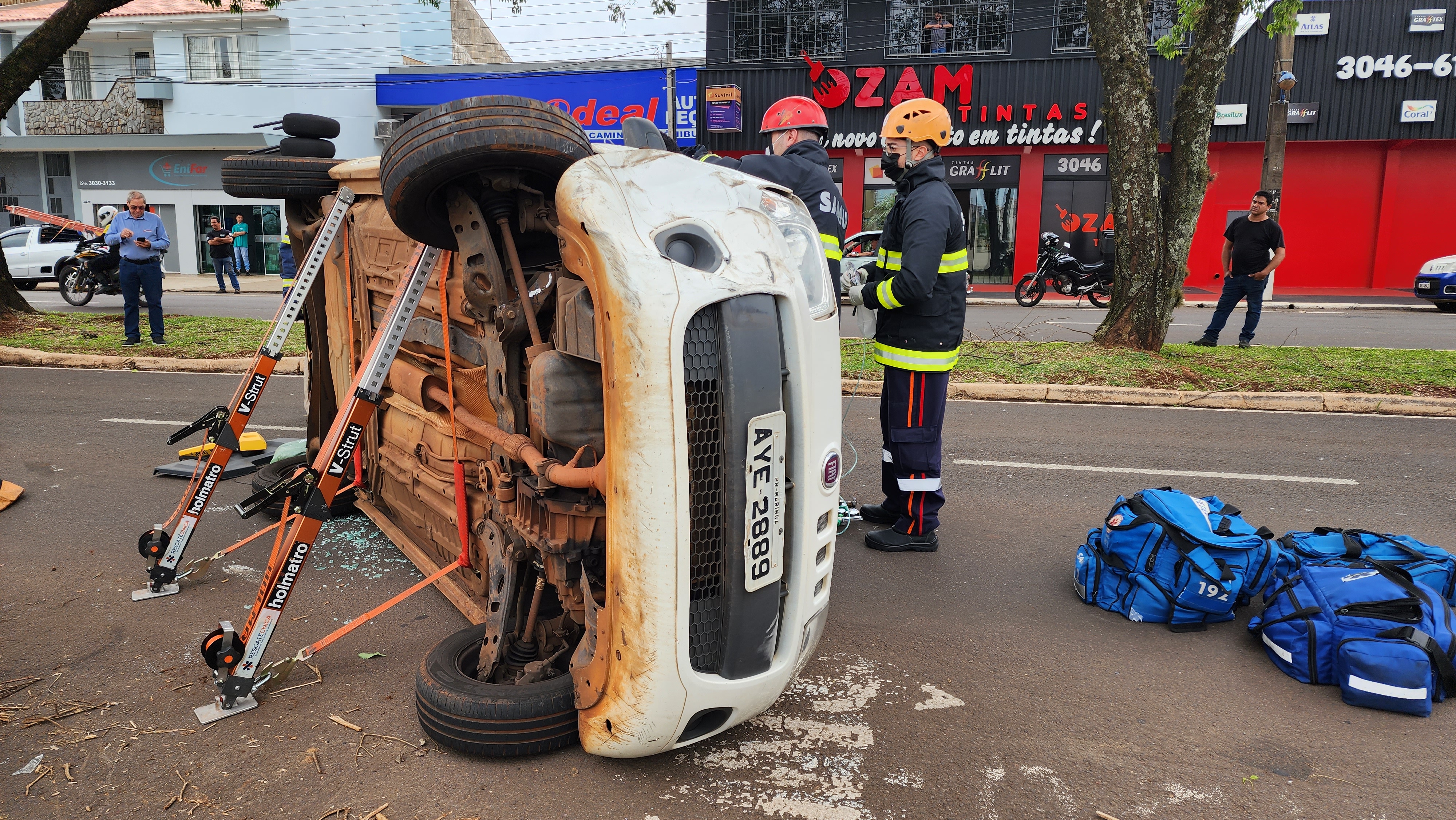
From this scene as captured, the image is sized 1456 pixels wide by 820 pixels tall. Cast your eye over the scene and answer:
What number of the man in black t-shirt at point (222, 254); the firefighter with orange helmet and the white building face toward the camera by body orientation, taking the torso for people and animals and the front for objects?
2

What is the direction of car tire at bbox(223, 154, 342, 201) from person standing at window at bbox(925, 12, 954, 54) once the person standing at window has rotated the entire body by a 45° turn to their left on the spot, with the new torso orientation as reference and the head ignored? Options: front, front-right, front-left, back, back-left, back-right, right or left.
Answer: front-right

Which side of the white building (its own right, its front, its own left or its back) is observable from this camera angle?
front

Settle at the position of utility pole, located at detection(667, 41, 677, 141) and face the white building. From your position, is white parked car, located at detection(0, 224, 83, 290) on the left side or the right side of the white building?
left

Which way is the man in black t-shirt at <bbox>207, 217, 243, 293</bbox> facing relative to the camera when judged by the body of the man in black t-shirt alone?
toward the camera

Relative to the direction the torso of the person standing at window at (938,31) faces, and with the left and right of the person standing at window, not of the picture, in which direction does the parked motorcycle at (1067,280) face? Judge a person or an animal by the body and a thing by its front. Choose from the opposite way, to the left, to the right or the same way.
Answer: to the right

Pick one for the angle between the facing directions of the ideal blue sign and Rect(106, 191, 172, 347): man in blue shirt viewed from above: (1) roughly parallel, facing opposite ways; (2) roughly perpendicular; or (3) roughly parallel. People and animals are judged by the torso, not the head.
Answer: roughly parallel

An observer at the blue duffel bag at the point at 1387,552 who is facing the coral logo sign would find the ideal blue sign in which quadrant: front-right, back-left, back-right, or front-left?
front-left

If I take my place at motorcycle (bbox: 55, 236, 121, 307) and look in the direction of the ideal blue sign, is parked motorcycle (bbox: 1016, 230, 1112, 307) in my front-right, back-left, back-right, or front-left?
front-right

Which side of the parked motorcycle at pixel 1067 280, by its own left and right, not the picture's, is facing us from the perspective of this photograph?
left

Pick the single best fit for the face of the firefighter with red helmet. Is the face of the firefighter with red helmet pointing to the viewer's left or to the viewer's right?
to the viewer's left

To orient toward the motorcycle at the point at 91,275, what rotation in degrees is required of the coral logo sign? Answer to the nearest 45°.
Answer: approximately 45° to its right

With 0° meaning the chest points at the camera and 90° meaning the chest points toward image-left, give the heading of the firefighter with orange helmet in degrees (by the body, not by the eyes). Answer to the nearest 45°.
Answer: approximately 90°

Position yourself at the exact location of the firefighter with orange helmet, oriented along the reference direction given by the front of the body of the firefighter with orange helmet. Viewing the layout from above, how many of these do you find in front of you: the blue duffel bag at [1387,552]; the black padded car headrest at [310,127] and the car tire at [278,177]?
2

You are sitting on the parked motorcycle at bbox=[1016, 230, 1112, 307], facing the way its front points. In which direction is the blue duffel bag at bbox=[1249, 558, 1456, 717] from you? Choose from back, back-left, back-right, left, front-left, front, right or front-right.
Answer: left
